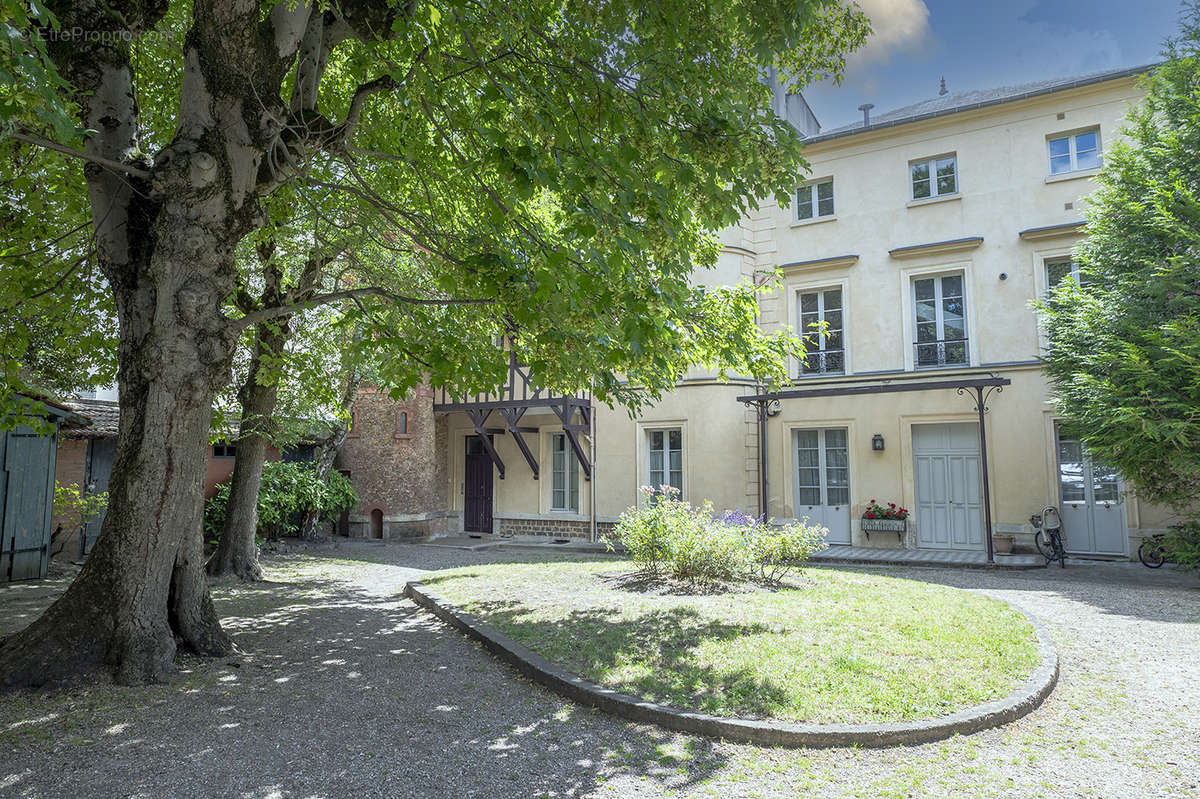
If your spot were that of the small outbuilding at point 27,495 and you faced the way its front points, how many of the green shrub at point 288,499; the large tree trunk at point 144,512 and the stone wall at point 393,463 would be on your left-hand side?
2

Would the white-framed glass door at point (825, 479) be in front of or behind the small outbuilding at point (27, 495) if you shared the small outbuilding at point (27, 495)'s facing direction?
in front

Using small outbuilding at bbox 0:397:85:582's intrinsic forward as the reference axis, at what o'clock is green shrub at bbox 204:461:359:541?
The green shrub is roughly at 9 o'clock from the small outbuilding.

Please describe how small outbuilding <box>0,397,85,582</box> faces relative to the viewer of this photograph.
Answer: facing the viewer and to the right of the viewer

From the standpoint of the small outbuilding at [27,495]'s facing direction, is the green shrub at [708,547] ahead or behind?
ahead

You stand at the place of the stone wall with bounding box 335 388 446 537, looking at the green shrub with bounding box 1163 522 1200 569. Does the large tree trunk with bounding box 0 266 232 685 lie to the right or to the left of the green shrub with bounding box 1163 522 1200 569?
right

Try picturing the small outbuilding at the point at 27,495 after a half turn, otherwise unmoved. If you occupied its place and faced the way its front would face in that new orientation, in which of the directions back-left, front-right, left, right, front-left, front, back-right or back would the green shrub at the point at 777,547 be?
back

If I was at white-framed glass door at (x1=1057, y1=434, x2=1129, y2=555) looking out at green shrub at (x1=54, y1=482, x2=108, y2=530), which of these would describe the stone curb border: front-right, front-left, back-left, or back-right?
front-left

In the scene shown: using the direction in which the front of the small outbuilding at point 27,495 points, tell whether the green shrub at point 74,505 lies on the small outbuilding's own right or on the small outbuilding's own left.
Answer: on the small outbuilding's own left

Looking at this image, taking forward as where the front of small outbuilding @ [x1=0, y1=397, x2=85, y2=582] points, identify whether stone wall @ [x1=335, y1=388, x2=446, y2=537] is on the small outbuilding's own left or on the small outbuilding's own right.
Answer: on the small outbuilding's own left
